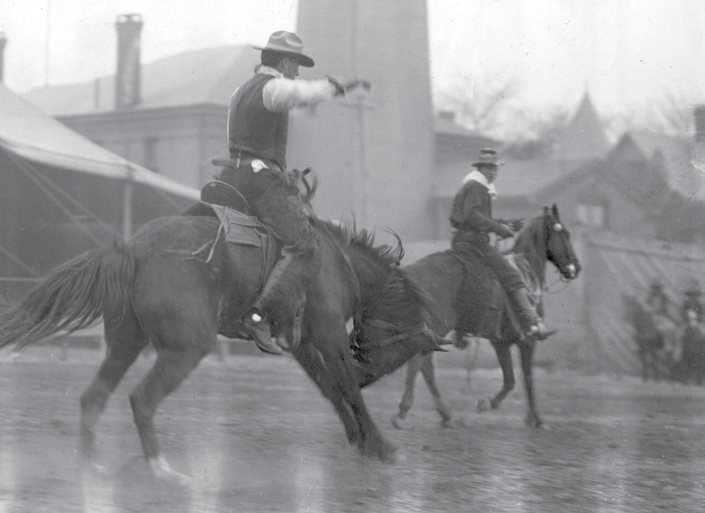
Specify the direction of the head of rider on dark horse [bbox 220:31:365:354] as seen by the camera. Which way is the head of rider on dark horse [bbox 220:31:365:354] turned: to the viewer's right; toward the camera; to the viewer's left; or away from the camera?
to the viewer's right

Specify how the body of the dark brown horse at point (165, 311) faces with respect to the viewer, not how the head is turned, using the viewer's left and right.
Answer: facing to the right of the viewer

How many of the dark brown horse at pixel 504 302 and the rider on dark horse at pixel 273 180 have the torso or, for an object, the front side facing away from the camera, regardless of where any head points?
0

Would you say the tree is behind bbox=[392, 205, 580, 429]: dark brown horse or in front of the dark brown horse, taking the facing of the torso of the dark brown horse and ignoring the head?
behind

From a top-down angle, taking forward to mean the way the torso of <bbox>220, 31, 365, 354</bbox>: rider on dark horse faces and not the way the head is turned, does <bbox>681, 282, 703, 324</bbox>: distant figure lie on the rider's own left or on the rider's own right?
on the rider's own left

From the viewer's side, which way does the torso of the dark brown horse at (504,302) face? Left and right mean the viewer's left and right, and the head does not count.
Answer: facing the viewer and to the right of the viewer

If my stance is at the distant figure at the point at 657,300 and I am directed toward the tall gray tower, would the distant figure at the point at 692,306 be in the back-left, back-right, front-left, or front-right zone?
back-right

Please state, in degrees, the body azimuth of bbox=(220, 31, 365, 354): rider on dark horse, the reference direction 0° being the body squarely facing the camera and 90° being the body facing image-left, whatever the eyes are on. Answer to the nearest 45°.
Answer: approximately 270°

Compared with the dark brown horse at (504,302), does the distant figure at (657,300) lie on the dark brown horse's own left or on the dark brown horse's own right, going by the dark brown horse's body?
on the dark brown horse's own left

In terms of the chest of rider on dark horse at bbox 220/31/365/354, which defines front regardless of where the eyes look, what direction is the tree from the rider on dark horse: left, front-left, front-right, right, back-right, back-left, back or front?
left

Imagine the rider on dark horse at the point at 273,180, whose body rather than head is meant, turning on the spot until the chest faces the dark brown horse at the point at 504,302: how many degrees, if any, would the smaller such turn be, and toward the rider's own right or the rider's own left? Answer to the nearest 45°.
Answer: approximately 45° to the rider's own left

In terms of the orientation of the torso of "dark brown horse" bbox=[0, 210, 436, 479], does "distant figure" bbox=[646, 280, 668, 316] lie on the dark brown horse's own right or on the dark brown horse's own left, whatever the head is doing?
on the dark brown horse's own left

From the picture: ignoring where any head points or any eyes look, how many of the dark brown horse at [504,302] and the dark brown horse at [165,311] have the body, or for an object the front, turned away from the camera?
0
